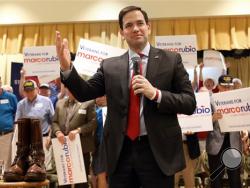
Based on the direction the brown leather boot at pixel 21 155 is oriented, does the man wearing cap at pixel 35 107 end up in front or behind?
behind

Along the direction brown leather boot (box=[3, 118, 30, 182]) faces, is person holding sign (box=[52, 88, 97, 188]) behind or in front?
behind

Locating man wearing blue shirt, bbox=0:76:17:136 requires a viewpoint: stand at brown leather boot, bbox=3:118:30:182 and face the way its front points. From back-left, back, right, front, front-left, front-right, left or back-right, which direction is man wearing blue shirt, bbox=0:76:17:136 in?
back-right

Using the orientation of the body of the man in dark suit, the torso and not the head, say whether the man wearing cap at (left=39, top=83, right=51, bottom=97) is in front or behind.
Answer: behind

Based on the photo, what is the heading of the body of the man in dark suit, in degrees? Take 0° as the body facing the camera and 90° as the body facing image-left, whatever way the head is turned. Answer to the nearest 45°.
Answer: approximately 0°

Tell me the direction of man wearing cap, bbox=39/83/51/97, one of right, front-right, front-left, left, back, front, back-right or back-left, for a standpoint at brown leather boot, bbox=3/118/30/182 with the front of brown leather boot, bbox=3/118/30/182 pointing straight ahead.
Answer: back-right

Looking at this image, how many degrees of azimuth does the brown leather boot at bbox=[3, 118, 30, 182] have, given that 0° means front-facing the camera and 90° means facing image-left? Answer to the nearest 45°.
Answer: approximately 45°

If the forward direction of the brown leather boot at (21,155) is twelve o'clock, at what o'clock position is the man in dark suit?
The man in dark suit is roughly at 9 o'clock from the brown leather boot.
